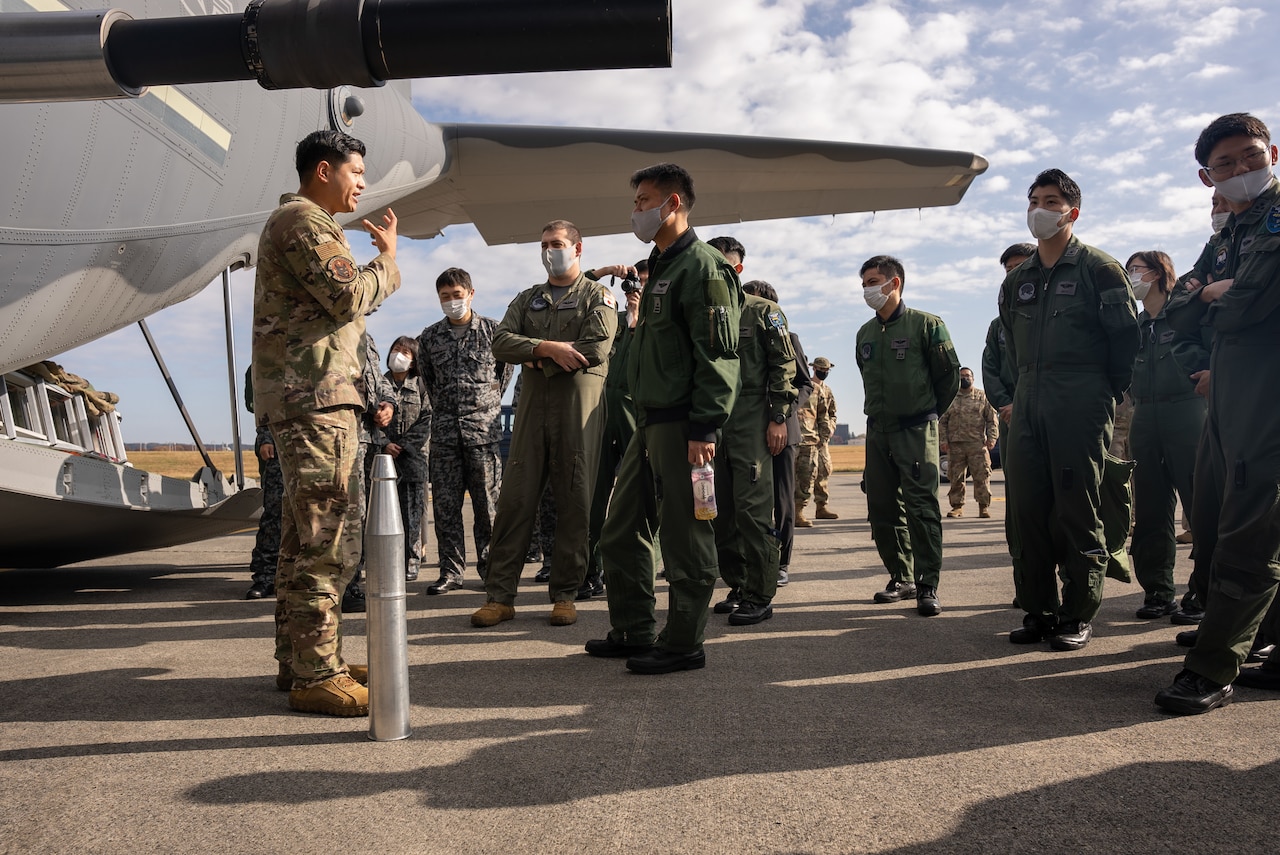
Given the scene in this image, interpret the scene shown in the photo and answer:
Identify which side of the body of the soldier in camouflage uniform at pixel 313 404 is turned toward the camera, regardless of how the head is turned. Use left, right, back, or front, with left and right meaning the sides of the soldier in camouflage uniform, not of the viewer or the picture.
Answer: right

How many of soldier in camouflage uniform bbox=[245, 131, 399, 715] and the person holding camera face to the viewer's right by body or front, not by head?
1

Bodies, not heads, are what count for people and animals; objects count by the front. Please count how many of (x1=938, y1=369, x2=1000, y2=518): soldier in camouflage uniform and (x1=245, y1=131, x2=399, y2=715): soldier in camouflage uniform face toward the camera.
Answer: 1

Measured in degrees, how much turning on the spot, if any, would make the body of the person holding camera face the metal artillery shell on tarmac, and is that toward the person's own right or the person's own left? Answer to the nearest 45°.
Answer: approximately 45° to the person's own left

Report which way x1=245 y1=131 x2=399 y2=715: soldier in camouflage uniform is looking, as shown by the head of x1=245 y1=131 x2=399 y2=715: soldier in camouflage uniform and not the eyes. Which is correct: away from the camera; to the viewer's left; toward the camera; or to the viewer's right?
to the viewer's right

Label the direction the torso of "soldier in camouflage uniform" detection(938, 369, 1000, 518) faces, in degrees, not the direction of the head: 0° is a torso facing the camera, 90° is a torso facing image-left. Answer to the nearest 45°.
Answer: approximately 0°

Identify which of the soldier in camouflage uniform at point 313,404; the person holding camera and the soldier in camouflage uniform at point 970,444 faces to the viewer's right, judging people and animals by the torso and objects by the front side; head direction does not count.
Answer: the soldier in camouflage uniform at point 313,404

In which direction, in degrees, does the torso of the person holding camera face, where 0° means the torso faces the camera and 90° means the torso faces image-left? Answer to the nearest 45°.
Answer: approximately 45°
